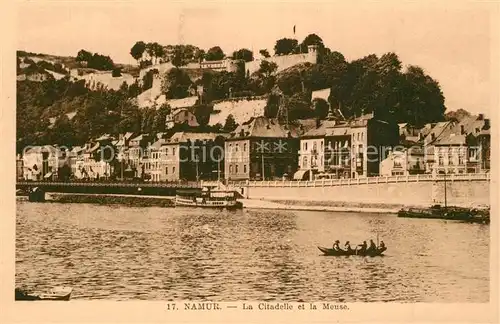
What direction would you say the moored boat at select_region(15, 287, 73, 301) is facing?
to the viewer's right

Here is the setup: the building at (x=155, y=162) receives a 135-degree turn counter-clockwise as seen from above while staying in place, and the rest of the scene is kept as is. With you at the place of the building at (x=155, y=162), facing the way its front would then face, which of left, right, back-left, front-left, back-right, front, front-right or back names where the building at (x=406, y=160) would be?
front-right

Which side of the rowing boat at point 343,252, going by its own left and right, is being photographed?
left

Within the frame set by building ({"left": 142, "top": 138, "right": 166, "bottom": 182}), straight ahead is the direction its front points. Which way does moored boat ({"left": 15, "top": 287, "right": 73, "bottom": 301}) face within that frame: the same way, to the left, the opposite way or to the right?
to the left
